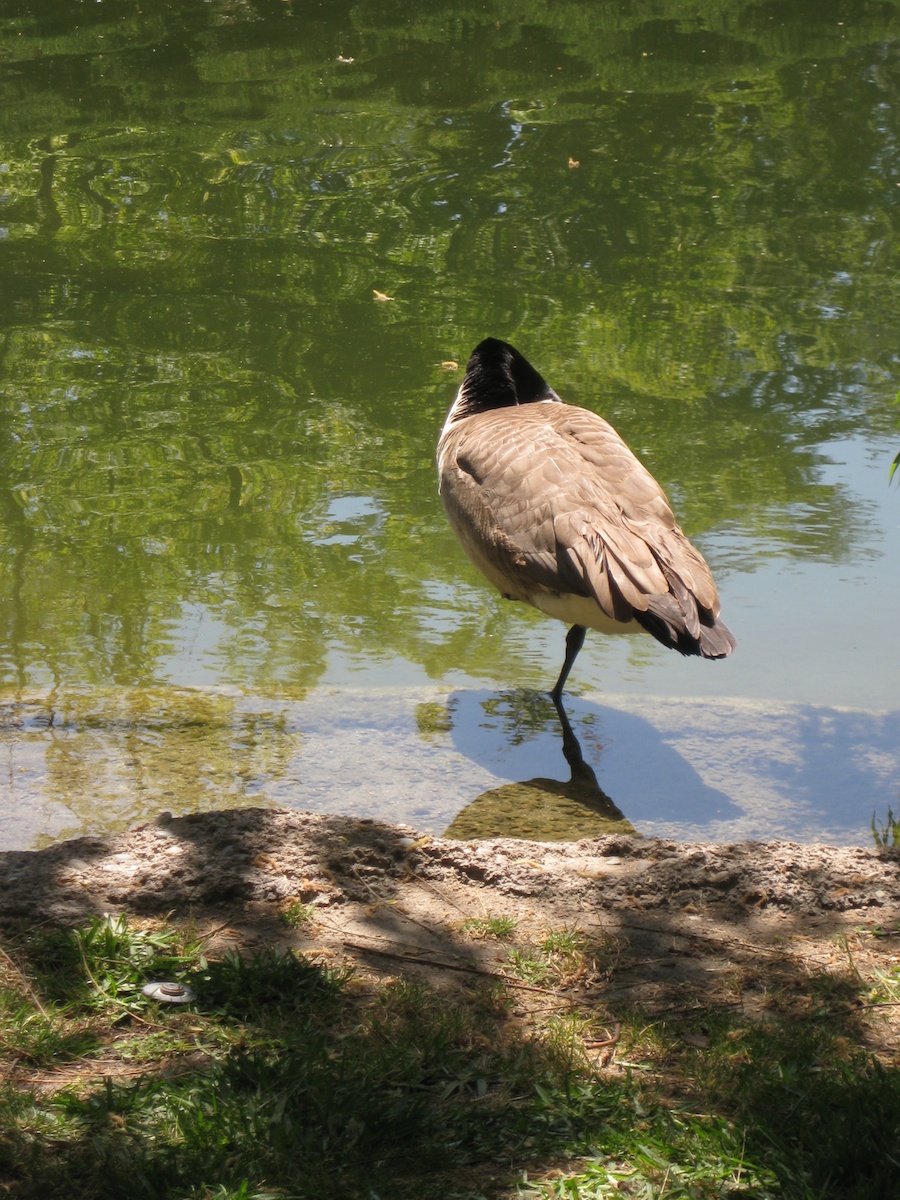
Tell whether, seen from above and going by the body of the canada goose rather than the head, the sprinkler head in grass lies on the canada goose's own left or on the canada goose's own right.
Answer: on the canada goose's own left

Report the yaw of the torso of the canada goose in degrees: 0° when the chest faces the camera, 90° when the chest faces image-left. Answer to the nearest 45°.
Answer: approximately 135°
